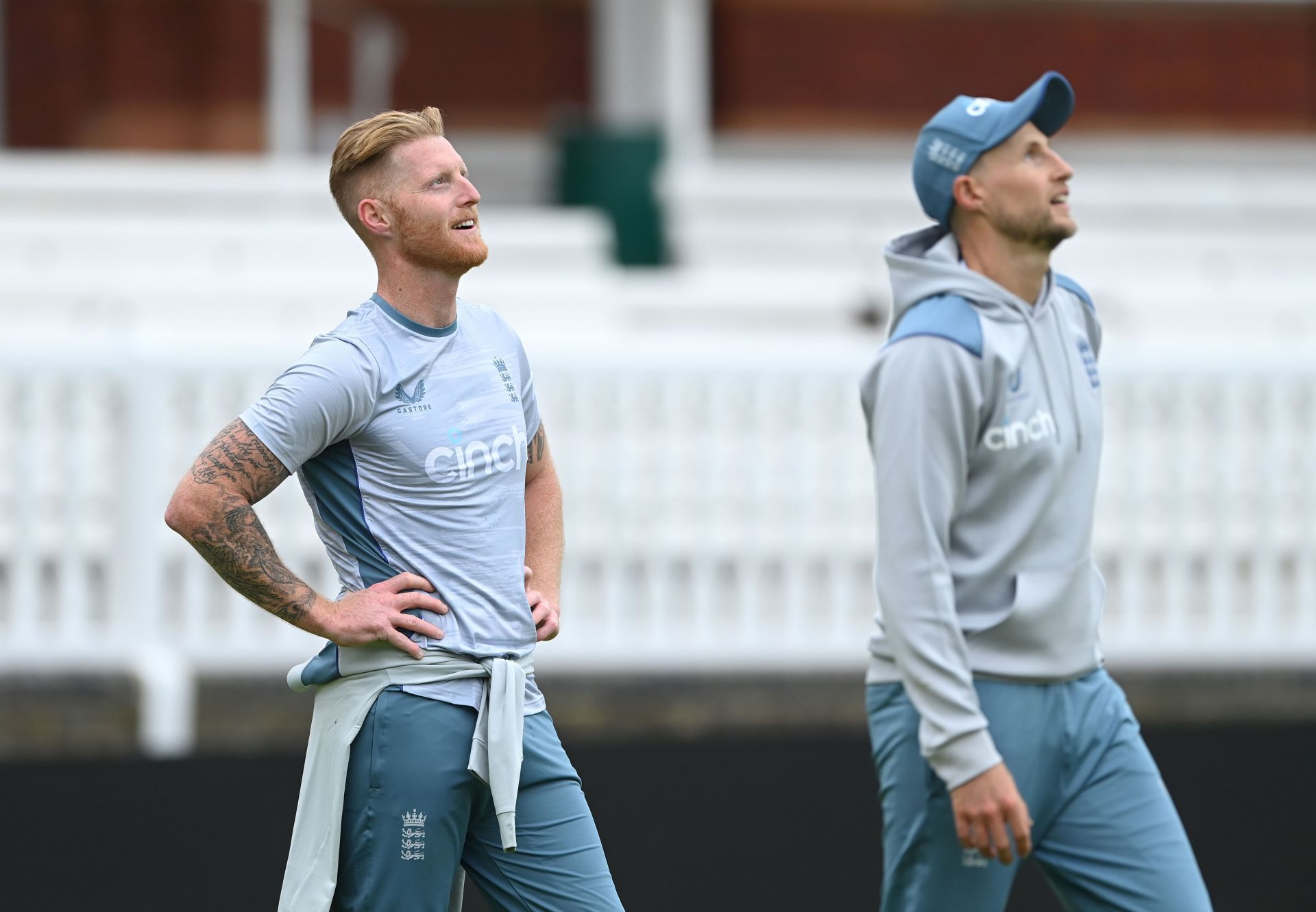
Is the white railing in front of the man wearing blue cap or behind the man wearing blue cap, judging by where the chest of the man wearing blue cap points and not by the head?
behind

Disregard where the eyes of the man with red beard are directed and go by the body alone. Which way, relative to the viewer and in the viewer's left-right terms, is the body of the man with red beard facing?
facing the viewer and to the right of the viewer

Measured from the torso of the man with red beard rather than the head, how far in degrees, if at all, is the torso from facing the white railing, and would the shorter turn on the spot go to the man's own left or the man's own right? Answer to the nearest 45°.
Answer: approximately 135° to the man's own left

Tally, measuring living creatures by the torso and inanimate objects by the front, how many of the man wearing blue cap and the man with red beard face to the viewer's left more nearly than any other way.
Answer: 0

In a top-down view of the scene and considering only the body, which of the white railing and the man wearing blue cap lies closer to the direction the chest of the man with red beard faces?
the man wearing blue cap

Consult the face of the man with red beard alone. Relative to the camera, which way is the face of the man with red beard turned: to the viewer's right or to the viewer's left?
to the viewer's right

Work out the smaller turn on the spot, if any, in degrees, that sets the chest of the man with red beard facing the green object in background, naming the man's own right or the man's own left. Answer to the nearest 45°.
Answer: approximately 135° to the man's own left

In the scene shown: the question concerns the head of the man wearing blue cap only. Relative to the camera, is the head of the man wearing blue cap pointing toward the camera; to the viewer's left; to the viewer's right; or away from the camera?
to the viewer's right

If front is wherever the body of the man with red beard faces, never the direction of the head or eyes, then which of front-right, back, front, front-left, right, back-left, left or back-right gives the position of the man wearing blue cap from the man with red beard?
front-left
